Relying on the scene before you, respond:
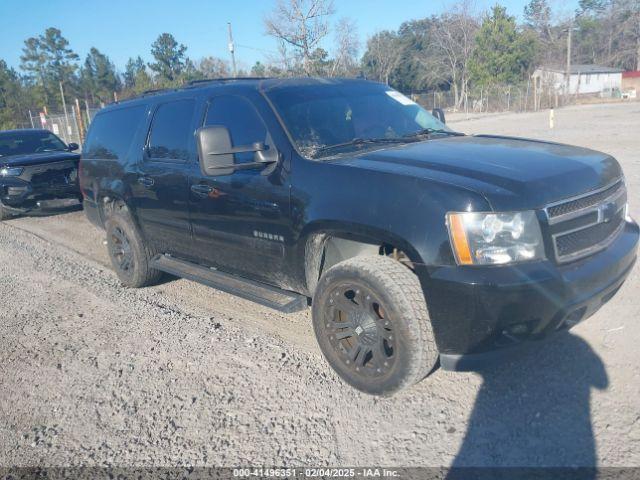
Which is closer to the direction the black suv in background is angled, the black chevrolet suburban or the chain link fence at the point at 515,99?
the black chevrolet suburban

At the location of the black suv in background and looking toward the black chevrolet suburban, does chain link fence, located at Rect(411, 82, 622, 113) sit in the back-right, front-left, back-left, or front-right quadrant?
back-left

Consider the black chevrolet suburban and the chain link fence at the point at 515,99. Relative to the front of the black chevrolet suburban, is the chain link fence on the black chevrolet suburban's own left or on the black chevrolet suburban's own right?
on the black chevrolet suburban's own left

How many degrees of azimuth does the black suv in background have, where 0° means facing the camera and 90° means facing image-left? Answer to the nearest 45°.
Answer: approximately 315°

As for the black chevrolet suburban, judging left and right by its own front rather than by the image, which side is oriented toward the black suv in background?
back

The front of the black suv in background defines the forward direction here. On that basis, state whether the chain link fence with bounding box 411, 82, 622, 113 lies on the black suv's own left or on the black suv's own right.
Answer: on the black suv's own left

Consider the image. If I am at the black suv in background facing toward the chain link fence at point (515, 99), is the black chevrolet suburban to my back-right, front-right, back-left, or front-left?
back-right
